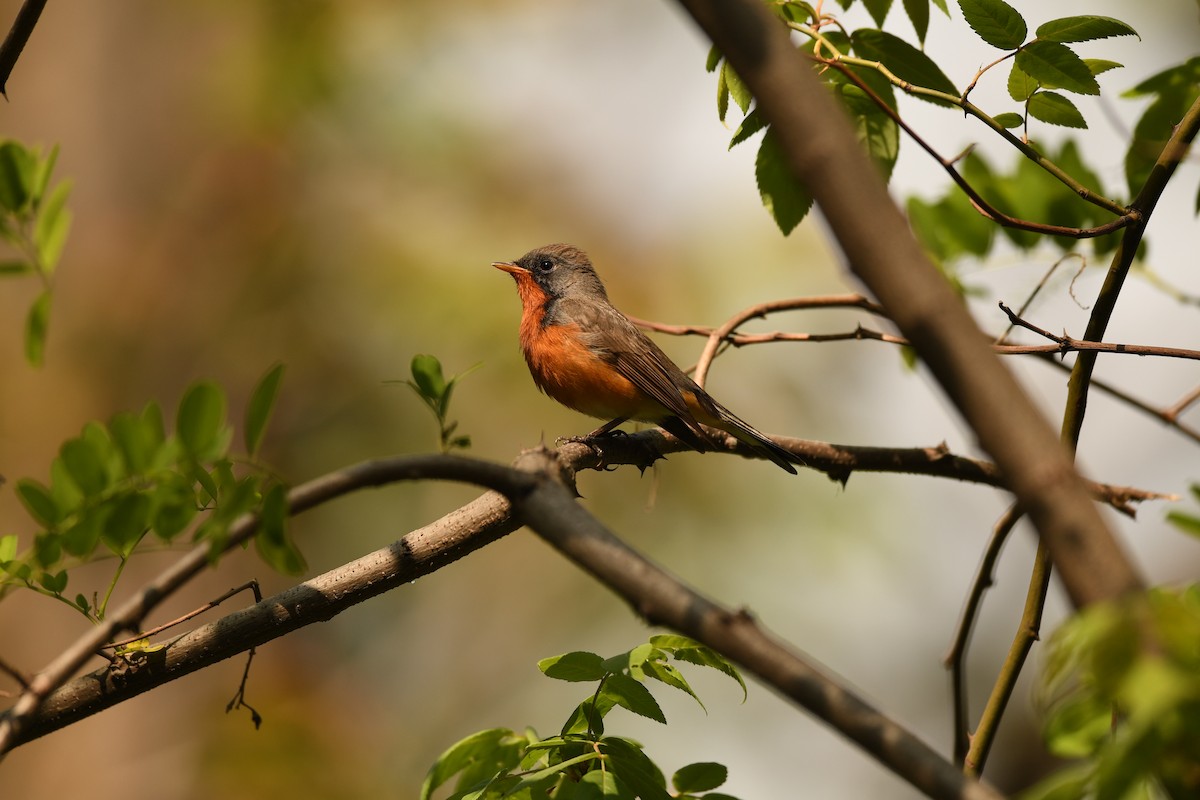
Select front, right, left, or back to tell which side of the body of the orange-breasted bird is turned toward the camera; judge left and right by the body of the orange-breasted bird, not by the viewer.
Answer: left

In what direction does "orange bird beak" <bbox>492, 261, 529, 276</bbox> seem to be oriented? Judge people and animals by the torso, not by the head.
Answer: to the viewer's left
